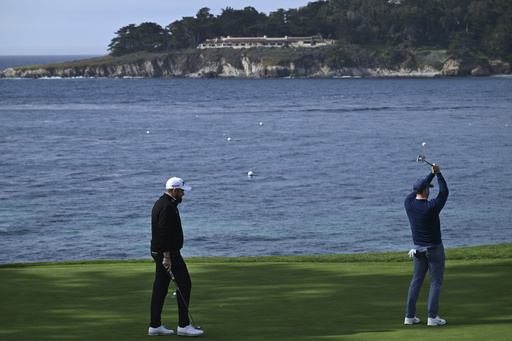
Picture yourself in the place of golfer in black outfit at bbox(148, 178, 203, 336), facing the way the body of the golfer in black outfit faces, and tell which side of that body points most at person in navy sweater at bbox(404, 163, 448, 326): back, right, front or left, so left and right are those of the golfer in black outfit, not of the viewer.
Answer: front

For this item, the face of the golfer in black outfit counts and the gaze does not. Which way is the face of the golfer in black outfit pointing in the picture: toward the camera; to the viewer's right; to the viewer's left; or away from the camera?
to the viewer's right

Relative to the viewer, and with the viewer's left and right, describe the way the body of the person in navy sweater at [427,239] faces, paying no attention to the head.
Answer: facing away from the viewer and to the right of the viewer

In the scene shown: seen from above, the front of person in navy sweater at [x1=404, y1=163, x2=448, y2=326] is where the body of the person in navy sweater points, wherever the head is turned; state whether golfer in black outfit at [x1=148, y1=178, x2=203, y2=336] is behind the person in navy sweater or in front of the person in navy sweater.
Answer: behind

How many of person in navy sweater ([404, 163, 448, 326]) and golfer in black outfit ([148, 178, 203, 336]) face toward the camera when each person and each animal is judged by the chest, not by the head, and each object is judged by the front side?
0

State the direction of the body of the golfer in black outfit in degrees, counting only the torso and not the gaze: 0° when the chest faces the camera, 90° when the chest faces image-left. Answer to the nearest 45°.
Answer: approximately 270°
